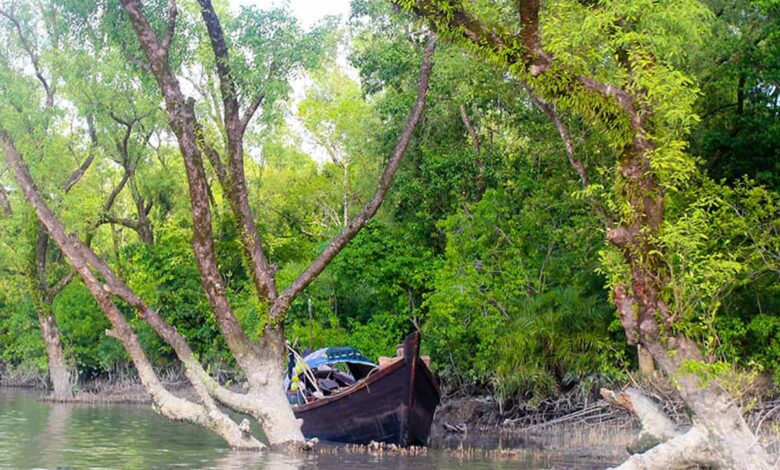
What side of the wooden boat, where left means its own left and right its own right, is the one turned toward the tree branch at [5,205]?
back

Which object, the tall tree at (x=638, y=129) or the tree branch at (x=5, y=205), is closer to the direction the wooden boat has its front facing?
the tall tree

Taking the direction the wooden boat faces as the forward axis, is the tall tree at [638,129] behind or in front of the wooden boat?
in front

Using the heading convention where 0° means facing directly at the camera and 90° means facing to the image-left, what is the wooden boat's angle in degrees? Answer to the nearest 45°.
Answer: approximately 315°
